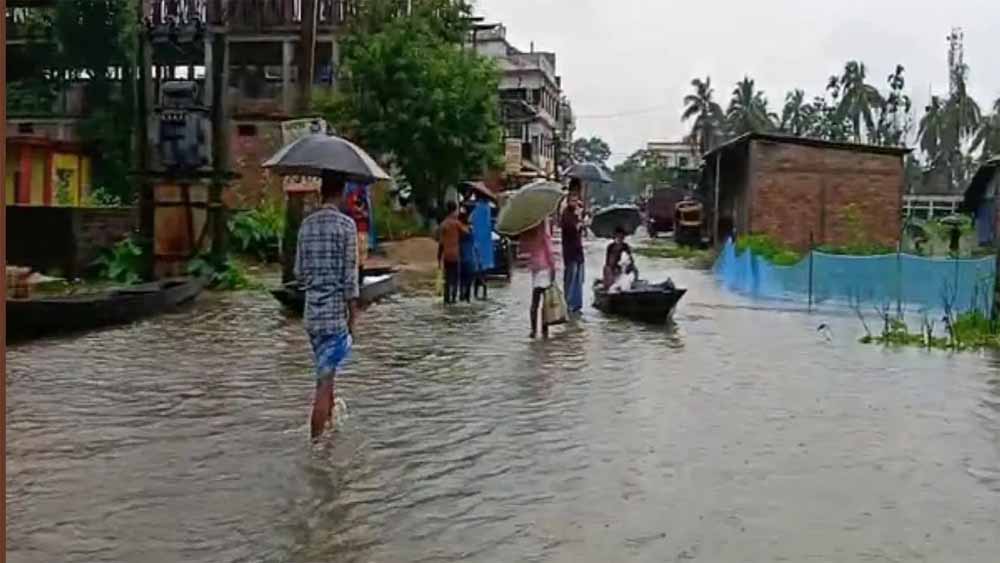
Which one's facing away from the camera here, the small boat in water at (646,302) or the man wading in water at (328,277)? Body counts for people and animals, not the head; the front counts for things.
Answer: the man wading in water

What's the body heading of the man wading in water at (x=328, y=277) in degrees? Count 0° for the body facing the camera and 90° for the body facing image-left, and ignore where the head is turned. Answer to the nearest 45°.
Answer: approximately 180°

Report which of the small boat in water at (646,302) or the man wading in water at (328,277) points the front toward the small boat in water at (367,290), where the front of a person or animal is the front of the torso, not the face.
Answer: the man wading in water

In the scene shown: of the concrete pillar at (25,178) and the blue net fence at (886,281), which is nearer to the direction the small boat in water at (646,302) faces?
the blue net fence

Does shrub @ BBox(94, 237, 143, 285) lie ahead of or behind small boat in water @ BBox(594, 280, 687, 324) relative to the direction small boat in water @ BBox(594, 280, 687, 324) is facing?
behind

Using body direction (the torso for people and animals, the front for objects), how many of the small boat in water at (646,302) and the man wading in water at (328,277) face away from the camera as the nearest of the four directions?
1

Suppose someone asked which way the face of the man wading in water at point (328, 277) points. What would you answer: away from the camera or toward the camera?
away from the camera

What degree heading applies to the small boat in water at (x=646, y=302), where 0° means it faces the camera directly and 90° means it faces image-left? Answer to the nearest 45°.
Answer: approximately 315°

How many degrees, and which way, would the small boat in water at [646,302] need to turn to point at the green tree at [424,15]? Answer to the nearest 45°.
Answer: approximately 135° to its left

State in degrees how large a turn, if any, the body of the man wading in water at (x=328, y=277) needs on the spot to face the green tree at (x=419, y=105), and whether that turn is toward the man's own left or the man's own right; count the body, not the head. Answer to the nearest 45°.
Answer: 0° — they already face it
